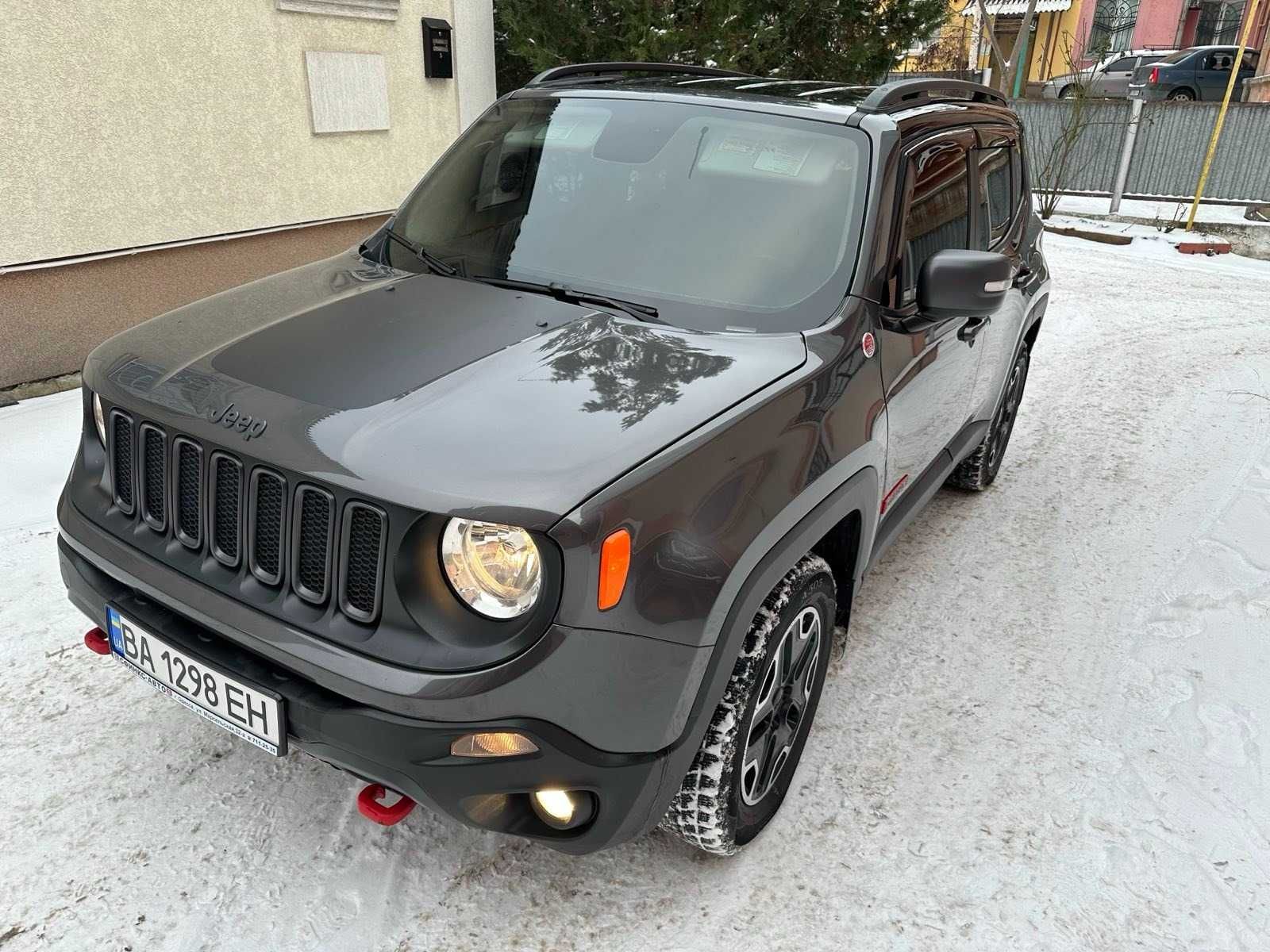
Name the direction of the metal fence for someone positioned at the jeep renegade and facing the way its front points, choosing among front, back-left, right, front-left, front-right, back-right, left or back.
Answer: back

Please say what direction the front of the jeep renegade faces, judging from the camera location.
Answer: facing the viewer and to the left of the viewer

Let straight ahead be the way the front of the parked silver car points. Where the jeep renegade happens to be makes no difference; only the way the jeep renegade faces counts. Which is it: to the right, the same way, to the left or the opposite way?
to the left

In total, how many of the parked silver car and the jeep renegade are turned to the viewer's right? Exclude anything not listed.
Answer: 0

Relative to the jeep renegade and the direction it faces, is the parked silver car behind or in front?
behind

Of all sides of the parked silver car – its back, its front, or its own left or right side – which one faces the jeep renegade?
left

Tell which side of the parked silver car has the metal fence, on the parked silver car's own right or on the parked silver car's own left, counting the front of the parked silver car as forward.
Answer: on the parked silver car's own left

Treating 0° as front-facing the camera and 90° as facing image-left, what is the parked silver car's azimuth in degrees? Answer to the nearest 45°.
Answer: approximately 90°
